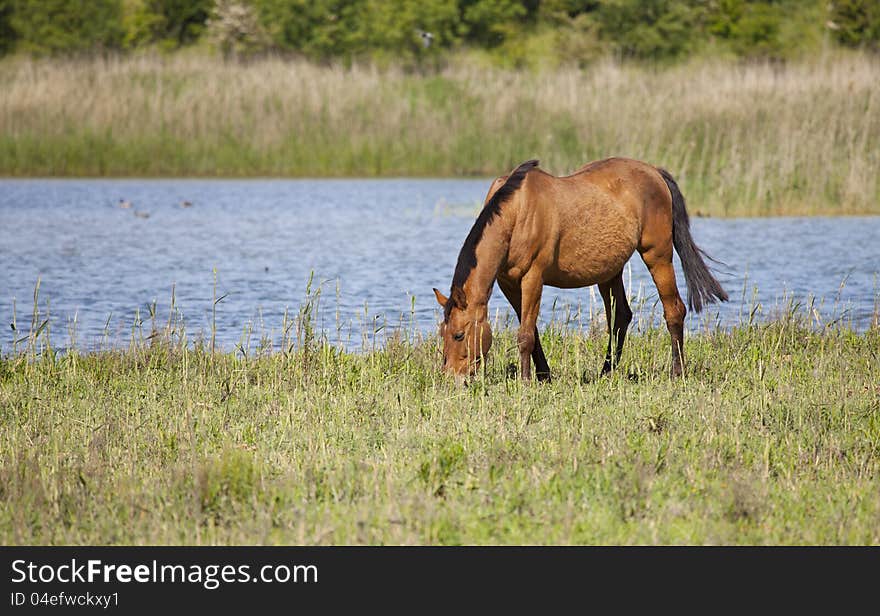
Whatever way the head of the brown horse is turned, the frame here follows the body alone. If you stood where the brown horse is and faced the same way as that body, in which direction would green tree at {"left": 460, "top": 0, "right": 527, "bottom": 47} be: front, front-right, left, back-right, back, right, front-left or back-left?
right

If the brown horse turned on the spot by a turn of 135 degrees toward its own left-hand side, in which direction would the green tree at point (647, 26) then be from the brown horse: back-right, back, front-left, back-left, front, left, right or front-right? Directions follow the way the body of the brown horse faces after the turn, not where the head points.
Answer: back-left

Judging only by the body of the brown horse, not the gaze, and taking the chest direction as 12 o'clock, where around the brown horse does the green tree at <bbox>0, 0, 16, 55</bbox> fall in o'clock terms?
The green tree is roughly at 2 o'clock from the brown horse.

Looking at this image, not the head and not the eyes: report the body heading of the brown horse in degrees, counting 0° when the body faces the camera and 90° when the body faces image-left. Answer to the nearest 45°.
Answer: approximately 90°

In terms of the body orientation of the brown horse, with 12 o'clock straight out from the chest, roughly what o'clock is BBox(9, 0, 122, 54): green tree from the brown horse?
The green tree is roughly at 2 o'clock from the brown horse.

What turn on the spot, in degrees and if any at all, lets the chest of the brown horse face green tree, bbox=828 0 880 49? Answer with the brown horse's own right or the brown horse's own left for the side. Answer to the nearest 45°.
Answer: approximately 90° to the brown horse's own right
